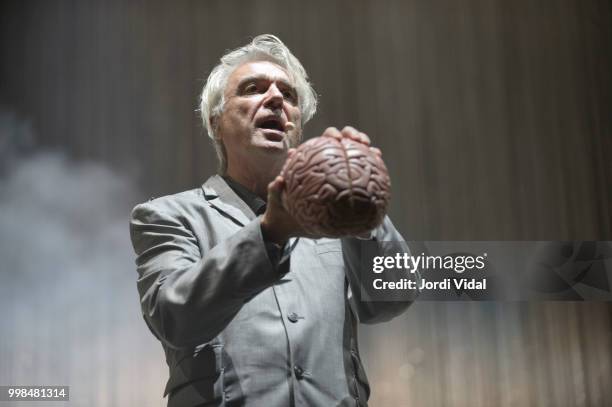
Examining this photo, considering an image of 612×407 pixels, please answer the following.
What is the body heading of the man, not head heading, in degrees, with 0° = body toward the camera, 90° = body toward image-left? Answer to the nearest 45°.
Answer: approximately 315°
